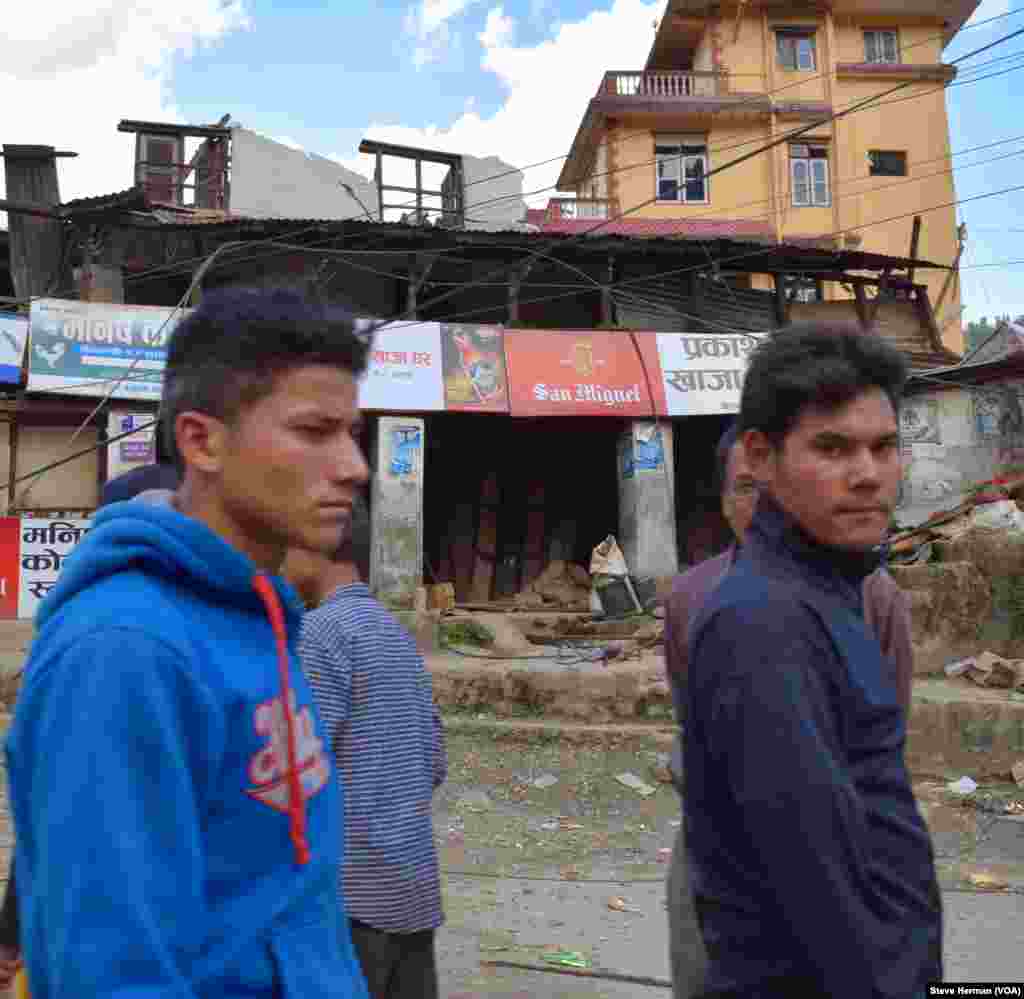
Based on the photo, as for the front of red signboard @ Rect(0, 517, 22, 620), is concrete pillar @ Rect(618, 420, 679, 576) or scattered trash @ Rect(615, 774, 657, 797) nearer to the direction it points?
the scattered trash

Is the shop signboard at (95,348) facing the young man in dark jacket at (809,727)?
yes

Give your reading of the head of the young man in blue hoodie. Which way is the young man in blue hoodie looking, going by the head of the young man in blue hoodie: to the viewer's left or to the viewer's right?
to the viewer's right

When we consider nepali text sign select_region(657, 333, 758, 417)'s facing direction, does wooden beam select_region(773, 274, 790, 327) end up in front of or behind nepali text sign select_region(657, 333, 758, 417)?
behind

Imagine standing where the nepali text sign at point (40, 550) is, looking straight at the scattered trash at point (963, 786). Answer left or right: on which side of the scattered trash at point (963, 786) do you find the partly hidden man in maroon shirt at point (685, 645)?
right

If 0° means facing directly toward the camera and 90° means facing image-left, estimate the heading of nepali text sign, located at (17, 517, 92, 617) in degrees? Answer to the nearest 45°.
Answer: approximately 0°
